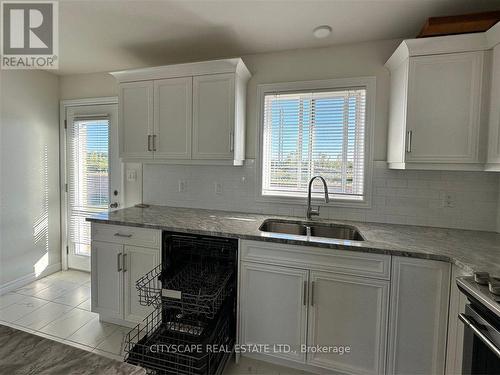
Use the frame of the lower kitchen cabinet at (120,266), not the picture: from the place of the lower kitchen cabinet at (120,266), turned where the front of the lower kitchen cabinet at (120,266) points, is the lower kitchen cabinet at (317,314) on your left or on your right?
on your left

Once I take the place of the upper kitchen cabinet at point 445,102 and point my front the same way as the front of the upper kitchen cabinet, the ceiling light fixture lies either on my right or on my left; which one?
on my right

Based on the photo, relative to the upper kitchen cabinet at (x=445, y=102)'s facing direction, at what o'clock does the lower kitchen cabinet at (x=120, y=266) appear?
The lower kitchen cabinet is roughly at 2 o'clock from the upper kitchen cabinet.

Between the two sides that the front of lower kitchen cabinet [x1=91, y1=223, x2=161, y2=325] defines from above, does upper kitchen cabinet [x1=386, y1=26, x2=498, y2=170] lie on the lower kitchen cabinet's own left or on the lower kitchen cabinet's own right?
on the lower kitchen cabinet's own left

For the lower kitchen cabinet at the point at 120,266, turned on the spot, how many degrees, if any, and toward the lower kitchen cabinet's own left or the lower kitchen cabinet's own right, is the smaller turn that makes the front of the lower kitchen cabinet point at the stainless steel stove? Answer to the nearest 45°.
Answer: approximately 90° to the lower kitchen cabinet's own left

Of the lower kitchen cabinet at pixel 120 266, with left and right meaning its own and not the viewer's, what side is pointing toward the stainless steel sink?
left

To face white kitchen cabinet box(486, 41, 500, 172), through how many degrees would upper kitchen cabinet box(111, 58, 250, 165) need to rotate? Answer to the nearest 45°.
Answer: approximately 90° to its left

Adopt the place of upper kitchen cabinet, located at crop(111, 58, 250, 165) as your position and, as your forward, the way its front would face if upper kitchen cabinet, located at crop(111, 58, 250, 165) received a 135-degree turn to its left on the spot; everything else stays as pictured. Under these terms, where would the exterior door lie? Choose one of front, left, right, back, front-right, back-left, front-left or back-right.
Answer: back-left

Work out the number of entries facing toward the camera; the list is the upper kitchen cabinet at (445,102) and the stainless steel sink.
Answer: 2

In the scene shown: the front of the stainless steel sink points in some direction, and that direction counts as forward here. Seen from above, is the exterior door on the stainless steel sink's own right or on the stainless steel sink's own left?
on the stainless steel sink's own right
